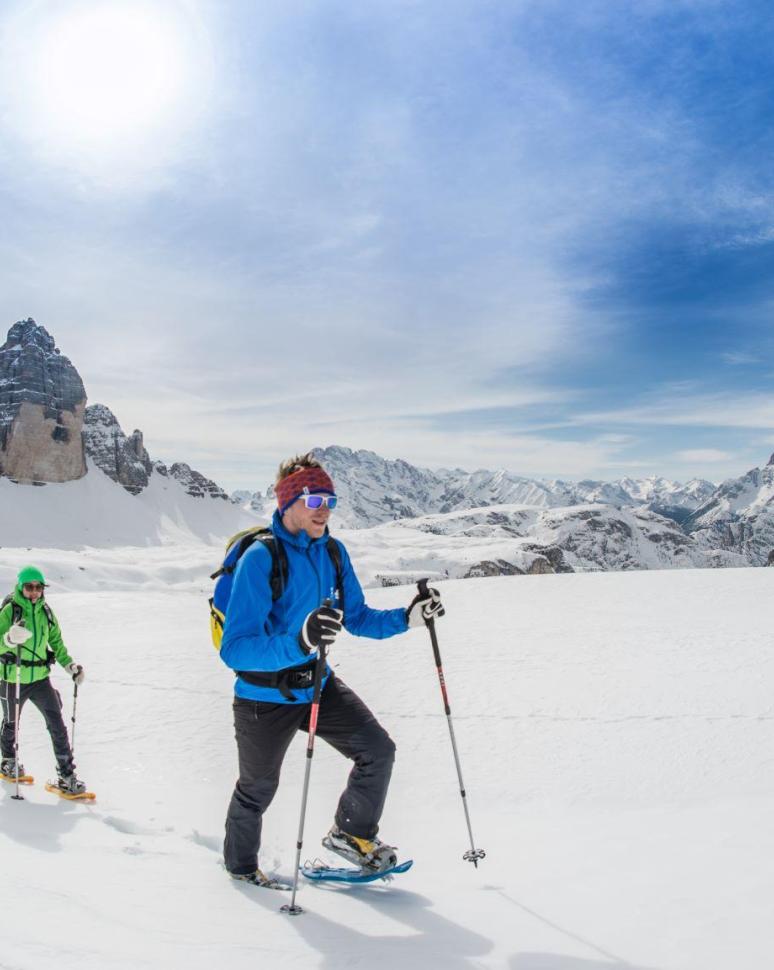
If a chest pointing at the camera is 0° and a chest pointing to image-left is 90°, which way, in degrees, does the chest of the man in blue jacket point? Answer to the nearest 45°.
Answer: approximately 315°

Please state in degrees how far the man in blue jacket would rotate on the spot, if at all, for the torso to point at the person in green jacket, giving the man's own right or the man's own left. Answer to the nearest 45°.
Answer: approximately 180°

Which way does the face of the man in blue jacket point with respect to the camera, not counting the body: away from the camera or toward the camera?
toward the camera

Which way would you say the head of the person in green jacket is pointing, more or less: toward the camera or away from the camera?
toward the camera
